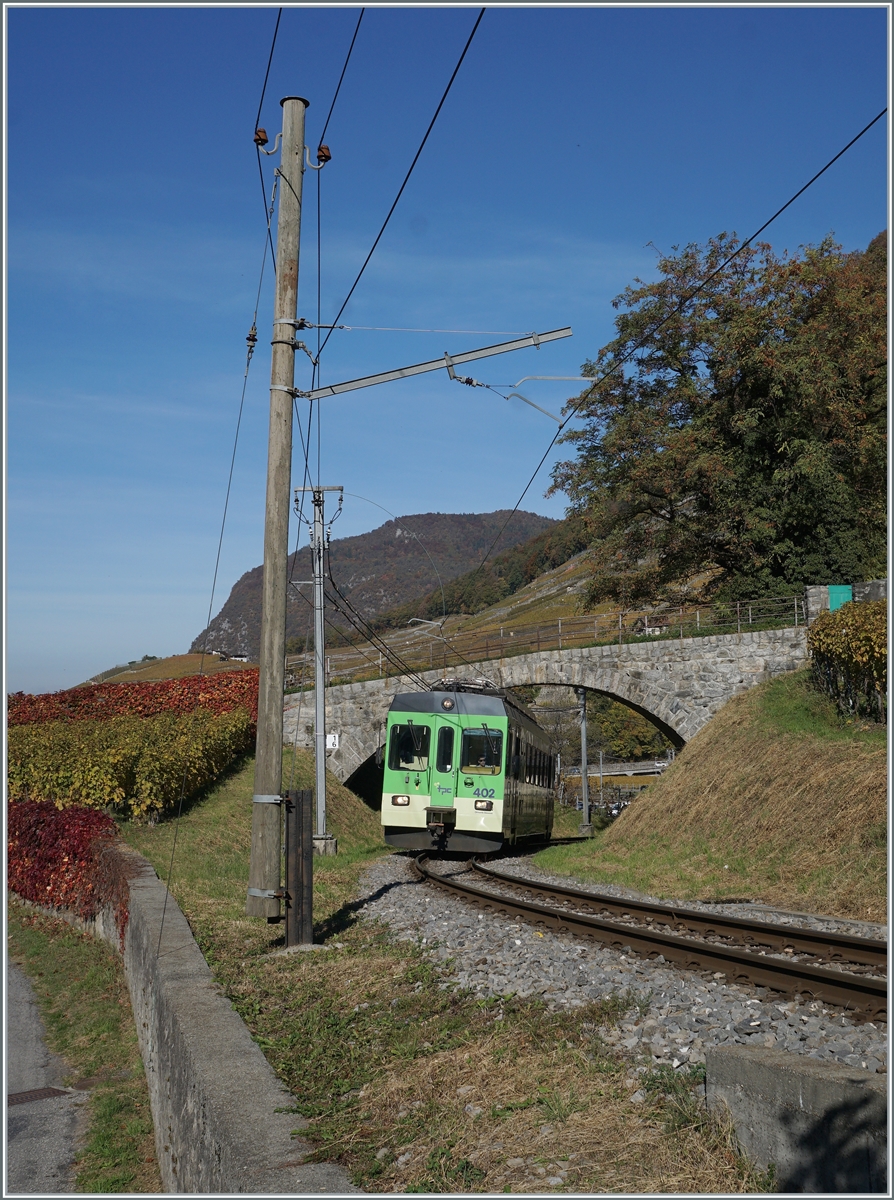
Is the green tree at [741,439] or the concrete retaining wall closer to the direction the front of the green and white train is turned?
the concrete retaining wall

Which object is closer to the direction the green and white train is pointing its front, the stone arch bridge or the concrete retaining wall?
the concrete retaining wall

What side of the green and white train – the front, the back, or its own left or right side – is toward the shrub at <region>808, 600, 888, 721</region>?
left

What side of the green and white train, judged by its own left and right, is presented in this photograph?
front

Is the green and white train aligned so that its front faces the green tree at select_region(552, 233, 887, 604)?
no

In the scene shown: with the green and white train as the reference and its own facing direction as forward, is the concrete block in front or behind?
in front

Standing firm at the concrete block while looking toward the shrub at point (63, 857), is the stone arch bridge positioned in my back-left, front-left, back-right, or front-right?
front-right

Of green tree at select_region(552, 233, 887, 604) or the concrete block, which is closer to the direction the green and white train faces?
the concrete block

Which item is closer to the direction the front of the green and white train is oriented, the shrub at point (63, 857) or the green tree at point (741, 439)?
the shrub

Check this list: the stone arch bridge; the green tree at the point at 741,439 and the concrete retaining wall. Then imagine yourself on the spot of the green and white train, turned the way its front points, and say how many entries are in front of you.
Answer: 1

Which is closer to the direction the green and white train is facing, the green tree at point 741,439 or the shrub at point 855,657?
the shrub

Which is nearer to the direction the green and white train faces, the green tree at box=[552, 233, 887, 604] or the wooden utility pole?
the wooden utility pole

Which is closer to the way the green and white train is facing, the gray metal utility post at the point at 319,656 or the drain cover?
the drain cover
